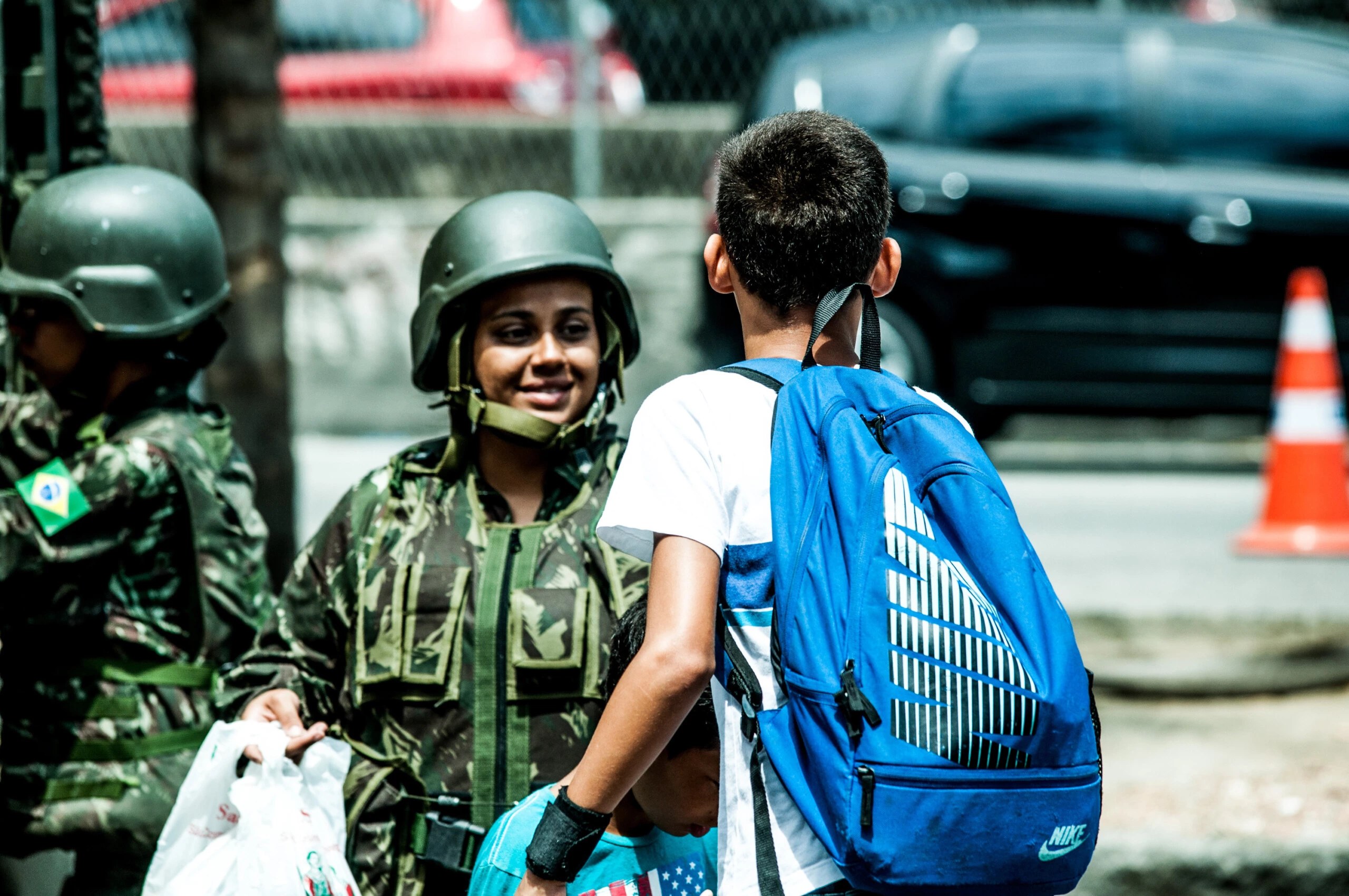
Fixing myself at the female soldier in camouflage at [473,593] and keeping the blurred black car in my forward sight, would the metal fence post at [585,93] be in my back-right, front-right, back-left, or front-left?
front-left

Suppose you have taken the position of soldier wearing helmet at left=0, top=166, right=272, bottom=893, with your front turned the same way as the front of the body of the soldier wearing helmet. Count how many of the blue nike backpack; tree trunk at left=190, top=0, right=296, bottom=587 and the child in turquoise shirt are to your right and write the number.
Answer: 1

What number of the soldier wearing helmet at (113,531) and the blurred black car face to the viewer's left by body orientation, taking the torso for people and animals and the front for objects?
1

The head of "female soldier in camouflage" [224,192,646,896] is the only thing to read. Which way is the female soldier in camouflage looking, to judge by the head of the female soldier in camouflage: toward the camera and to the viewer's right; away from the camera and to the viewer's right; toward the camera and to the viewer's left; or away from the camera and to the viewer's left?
toward the camera and to the viewer's right
